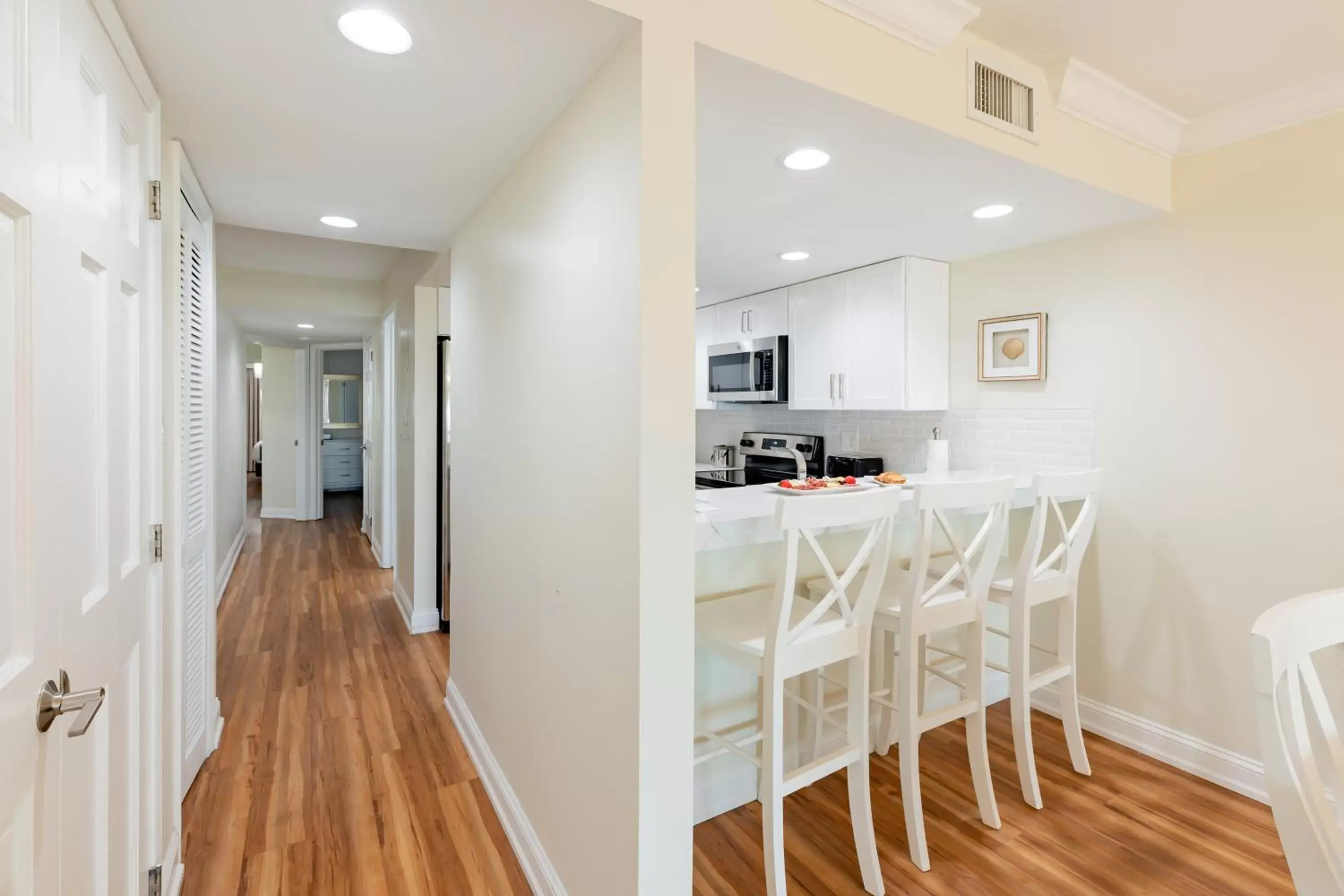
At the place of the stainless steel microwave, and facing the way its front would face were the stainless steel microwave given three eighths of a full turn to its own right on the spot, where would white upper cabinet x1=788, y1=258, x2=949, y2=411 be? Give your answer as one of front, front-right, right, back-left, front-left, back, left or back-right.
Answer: back-right

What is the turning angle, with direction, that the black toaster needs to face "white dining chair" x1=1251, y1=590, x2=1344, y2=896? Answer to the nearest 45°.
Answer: approximately 45° to its left

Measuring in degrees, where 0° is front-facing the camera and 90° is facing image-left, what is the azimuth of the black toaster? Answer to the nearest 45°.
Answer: approximately 45°

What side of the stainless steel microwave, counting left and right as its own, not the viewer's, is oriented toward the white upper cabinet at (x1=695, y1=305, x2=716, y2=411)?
right

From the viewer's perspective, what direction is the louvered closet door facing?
to the viewer's right

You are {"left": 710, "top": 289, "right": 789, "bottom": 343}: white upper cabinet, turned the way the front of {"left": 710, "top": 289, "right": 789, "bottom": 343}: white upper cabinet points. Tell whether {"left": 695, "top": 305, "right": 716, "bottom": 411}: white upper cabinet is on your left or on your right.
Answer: on your right

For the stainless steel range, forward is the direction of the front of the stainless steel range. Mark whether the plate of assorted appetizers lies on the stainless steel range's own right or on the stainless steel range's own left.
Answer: on the stainless steel range's own left

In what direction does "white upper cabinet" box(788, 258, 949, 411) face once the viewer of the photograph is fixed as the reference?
facing the viewer and to the left of the viewer

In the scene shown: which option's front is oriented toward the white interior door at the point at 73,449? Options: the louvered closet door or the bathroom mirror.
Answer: the bathroom mirror

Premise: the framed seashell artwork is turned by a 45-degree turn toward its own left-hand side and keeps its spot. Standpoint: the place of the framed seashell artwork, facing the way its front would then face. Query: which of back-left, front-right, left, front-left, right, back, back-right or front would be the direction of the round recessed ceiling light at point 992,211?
front
